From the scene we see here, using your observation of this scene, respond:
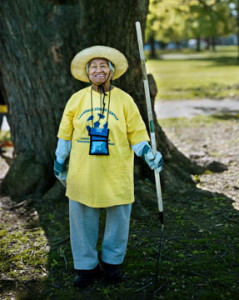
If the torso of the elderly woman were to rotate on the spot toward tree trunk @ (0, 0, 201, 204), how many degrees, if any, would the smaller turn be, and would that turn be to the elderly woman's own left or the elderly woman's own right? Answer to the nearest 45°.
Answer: approximately 180°

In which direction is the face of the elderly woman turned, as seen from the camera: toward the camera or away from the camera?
toward the camera

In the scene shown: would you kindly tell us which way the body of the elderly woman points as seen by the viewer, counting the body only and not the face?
toward the camera
